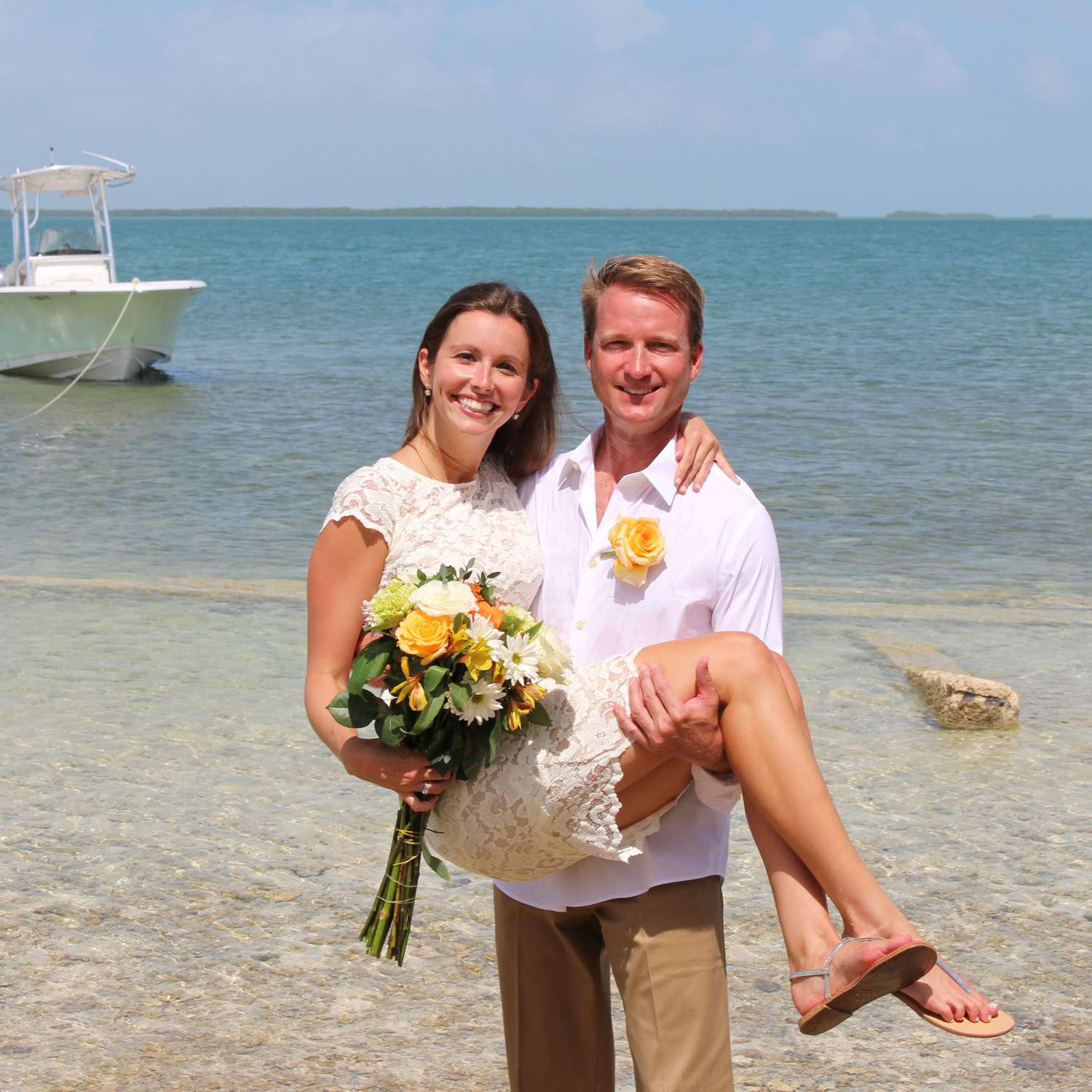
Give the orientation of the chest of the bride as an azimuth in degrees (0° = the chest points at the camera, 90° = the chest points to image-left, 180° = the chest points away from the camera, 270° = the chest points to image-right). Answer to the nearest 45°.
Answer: approximately 315°

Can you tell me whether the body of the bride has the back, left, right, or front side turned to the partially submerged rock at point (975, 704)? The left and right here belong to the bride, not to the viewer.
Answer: left

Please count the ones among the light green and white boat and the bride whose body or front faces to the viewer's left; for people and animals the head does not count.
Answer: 0

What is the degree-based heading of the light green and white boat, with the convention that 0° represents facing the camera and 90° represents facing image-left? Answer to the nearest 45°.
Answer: approximately 315°

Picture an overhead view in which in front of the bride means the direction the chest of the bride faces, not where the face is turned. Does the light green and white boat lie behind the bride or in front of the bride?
behind

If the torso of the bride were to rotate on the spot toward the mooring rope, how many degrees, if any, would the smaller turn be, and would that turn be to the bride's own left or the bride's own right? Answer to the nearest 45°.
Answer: approximately 180°
